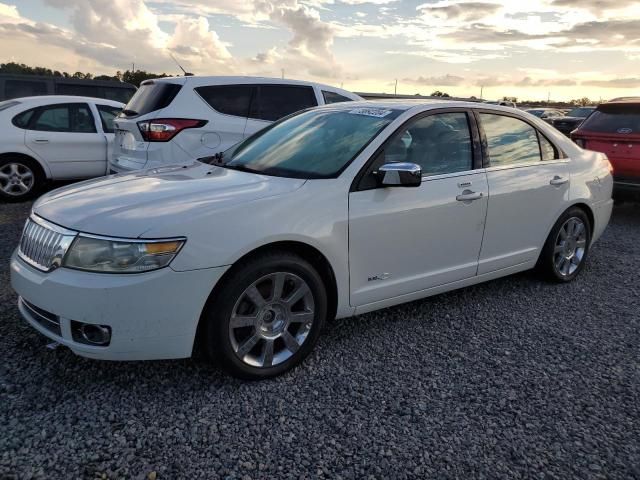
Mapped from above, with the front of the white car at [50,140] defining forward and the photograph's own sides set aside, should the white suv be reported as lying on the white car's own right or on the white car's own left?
on the white car's own right

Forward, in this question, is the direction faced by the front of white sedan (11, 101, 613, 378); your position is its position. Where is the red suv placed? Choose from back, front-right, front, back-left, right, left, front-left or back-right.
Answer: back

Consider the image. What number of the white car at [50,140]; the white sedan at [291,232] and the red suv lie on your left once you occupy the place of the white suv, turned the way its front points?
1

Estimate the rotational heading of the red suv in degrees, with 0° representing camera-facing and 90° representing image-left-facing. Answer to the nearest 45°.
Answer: approximately 225°

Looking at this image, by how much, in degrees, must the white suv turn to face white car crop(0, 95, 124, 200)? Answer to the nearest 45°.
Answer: approximately 90° to its left

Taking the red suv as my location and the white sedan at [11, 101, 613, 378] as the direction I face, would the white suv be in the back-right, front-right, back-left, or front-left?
front-right

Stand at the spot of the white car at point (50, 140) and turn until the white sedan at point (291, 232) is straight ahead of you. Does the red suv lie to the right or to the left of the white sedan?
left

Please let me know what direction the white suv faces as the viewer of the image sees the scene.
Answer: facing away from the viewer and to the right of the viewer
